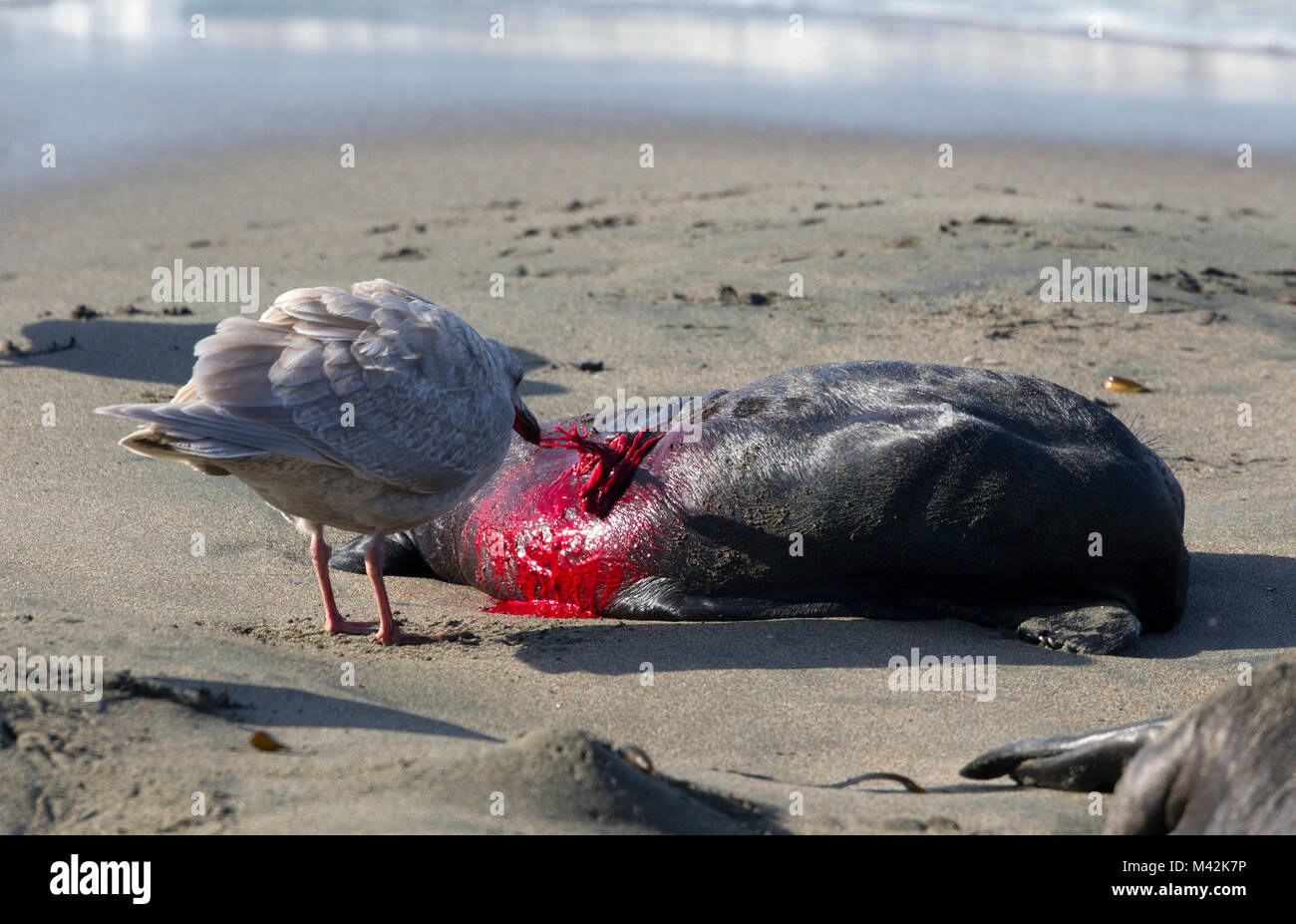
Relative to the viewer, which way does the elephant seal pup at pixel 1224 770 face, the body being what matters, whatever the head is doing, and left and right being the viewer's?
facing to the right of the viewer

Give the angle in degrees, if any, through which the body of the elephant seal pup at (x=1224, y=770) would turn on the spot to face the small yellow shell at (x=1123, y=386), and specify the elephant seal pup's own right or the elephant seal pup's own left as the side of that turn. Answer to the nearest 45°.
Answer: approximately 90° to the elephant seal pup's own left

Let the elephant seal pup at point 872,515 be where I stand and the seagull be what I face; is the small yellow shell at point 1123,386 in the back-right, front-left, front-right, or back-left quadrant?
back-right
